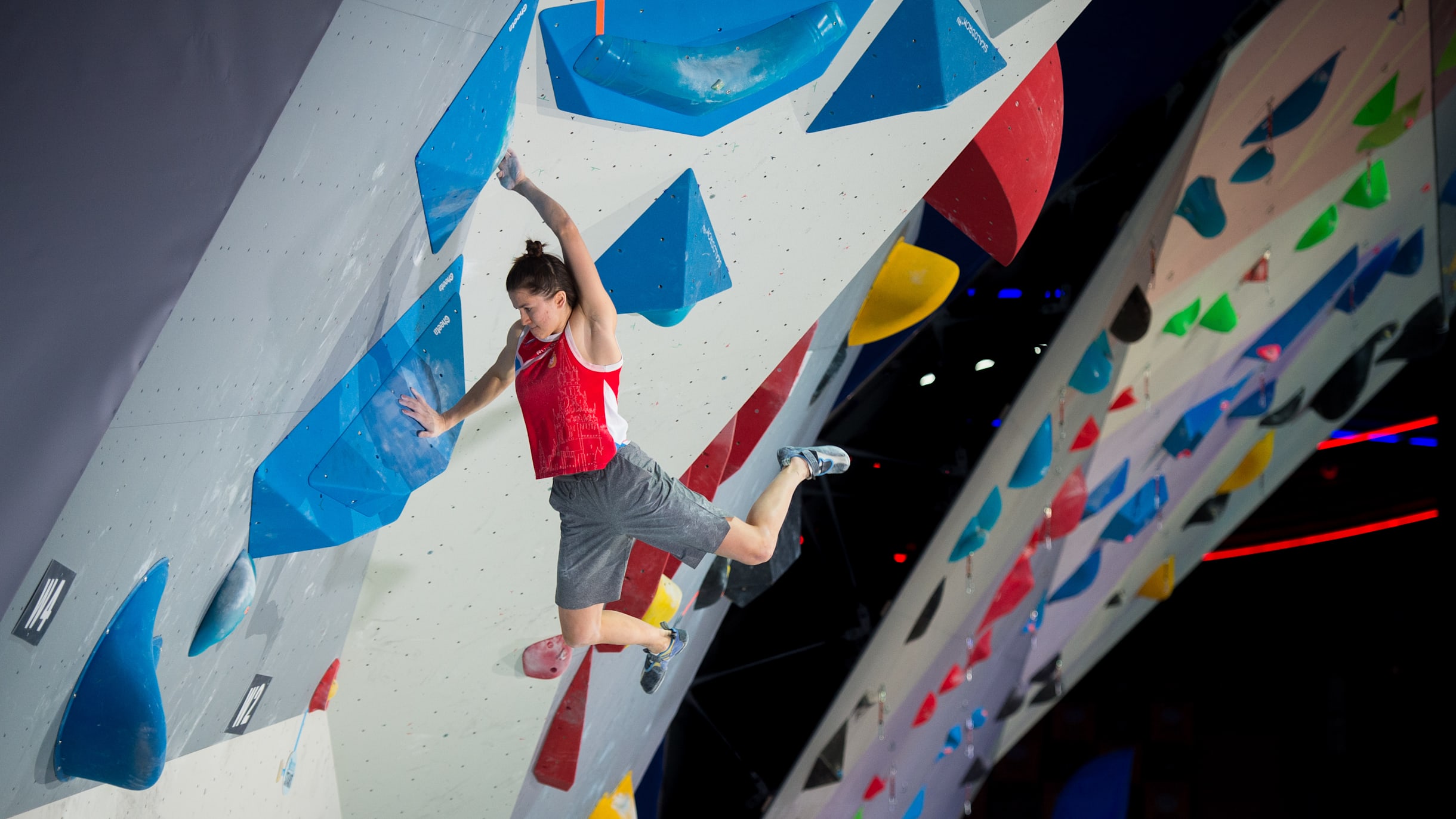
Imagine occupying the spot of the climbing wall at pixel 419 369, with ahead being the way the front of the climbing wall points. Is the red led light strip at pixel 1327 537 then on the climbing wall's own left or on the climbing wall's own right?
on the climbing wall's own left

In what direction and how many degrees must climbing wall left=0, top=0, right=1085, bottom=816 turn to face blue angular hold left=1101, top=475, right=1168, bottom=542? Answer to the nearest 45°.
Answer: approximately 90° to its left

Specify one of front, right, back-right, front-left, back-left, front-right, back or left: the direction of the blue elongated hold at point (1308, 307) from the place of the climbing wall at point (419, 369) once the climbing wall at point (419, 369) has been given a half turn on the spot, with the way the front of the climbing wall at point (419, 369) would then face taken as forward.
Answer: right

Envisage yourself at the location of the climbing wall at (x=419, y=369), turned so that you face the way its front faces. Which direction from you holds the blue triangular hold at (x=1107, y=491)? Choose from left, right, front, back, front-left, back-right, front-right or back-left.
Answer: left

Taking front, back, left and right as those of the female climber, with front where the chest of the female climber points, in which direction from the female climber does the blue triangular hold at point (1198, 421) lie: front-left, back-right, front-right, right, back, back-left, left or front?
back

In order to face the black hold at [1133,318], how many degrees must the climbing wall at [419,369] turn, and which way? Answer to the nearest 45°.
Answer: approximately 90° to its left

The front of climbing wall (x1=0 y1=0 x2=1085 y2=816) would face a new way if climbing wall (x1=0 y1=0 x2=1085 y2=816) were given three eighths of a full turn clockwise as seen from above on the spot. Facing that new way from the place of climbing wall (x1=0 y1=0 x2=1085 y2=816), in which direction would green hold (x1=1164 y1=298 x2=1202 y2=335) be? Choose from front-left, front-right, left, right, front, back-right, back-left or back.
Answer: back-right

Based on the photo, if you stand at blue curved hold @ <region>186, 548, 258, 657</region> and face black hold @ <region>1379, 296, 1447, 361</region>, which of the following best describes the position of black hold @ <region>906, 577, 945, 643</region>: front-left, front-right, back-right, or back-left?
front-left

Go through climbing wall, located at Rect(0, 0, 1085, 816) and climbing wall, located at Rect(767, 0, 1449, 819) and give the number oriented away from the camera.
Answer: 0
